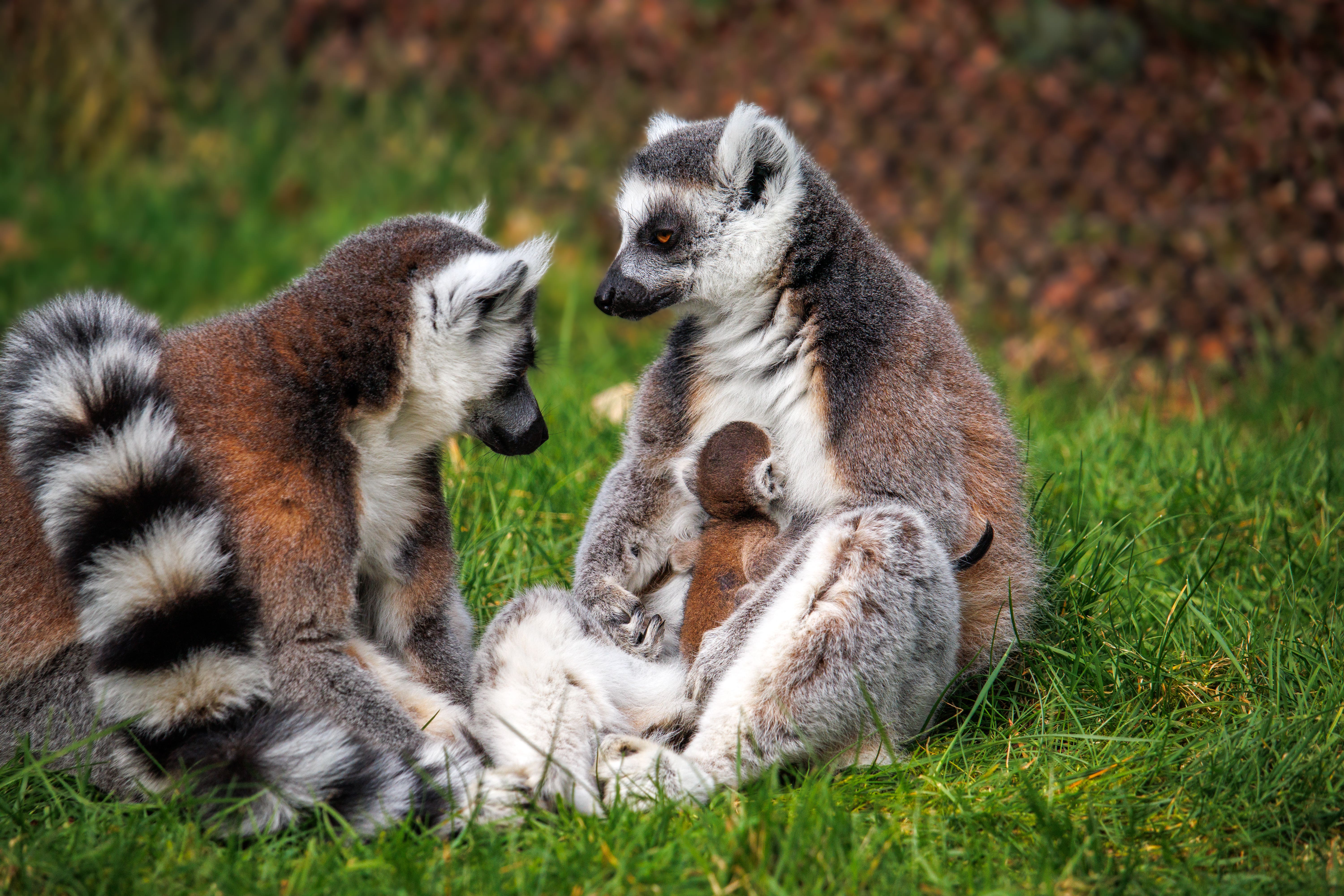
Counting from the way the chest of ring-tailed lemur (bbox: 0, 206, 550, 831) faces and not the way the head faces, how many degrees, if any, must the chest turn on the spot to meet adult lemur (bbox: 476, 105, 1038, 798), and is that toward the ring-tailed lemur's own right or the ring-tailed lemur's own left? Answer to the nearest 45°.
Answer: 0° — it already faces it

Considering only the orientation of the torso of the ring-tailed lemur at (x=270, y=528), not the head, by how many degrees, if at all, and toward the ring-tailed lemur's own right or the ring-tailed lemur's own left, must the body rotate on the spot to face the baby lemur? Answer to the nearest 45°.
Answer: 0° — it already faces it

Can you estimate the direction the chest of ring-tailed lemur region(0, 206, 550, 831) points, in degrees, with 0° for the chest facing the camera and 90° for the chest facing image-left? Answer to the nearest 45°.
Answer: approximately 270°
